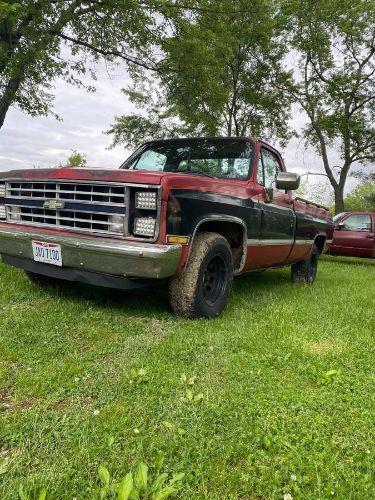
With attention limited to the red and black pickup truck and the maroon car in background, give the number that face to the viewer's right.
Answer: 0

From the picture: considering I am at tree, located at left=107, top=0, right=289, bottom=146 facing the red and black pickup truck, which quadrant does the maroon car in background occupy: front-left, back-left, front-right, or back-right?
front-left

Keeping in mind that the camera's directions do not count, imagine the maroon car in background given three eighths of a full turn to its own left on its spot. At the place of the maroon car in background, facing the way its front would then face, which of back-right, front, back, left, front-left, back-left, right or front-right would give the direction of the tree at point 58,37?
right

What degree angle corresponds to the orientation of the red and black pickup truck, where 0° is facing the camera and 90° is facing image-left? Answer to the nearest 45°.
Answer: approximately 45°

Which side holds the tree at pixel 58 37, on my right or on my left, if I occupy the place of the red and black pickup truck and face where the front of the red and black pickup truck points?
on my right

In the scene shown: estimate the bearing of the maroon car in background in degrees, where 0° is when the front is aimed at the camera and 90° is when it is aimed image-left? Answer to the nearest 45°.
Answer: approximately 90°

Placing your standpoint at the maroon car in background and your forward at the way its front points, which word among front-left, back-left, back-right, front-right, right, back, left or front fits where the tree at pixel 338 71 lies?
right

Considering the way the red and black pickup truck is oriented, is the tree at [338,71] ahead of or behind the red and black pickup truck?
behind

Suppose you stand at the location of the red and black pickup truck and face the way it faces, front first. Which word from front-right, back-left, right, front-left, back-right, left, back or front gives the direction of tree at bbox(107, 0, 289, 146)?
back-right

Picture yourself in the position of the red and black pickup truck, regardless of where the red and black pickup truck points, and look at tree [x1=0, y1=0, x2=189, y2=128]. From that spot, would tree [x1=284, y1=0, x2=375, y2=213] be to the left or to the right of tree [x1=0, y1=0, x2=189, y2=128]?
right

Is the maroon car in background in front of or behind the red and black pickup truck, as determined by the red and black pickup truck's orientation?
behind
